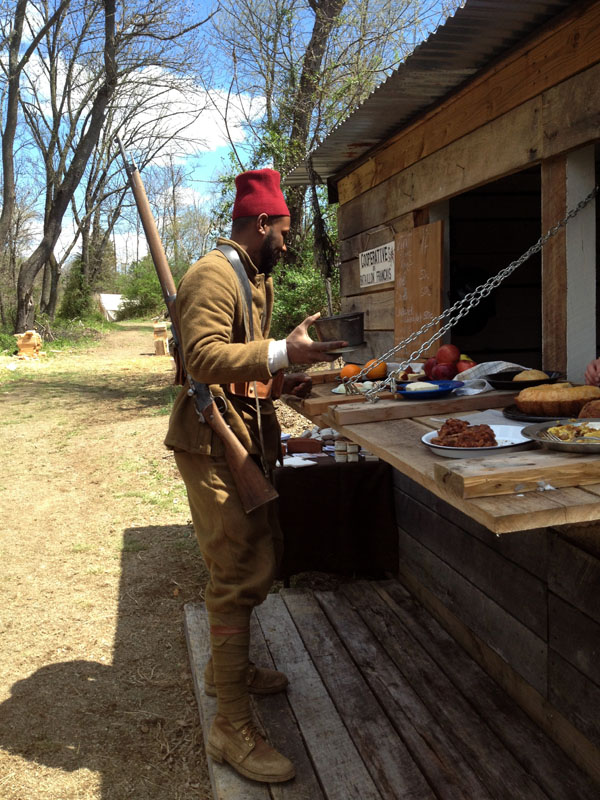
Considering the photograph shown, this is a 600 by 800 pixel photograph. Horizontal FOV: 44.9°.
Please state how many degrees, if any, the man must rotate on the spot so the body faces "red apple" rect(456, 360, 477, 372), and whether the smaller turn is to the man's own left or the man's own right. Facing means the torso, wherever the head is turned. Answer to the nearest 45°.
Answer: approximately 45° to the man's own left

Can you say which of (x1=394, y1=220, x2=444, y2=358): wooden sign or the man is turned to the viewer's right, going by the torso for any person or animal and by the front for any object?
the man

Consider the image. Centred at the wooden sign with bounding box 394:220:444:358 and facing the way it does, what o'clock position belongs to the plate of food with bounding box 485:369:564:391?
The plate of food is roughly at 10 o'clock from the wooden sign.

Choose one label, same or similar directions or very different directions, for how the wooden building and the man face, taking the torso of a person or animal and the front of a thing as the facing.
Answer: very different directions

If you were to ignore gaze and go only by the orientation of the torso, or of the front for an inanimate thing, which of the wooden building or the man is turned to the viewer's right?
the man

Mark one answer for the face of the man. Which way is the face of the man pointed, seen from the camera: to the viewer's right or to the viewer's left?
to the viewer's right

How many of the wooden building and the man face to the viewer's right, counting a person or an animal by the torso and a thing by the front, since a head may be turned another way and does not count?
1

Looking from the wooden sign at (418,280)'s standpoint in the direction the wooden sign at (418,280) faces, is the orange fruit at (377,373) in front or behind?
in front

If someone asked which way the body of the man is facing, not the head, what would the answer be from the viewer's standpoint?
to the viewer's right

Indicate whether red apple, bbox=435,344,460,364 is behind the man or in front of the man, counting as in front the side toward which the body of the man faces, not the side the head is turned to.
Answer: in front

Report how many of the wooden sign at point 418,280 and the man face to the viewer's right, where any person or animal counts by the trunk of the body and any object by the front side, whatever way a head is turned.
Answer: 1

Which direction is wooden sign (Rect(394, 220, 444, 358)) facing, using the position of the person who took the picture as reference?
facing the viewer and to the left of the viewer

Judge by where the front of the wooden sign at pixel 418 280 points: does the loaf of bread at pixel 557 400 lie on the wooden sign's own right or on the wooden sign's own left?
on the wooden sign's own left

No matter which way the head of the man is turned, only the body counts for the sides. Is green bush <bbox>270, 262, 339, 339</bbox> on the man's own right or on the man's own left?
on the man's own left
